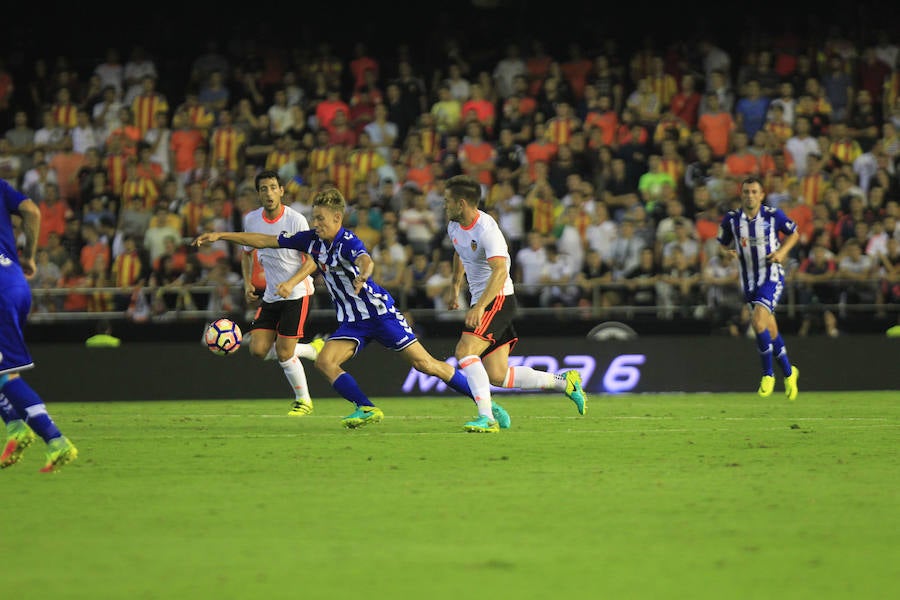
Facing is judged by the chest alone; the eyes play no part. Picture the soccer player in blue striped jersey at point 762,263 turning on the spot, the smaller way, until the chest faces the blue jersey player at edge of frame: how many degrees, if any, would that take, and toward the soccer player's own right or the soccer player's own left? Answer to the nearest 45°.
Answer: approximately 45° to the soccer player's own right

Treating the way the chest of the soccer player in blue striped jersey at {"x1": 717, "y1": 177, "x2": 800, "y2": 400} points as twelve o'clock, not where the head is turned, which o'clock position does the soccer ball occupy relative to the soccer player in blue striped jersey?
The soccer ball is roughly at 2 o'clock from the soccer player in blue striped jersey.

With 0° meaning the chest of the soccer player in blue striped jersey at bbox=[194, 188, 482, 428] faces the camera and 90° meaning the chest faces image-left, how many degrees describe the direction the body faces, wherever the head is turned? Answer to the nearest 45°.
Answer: approximately 45°

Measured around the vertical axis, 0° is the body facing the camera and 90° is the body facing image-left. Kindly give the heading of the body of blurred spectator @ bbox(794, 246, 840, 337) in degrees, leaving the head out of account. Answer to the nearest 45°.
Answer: approximately 0°

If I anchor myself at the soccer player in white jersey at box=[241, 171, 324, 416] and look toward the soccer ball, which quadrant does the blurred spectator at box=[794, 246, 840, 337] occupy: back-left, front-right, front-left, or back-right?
back-right

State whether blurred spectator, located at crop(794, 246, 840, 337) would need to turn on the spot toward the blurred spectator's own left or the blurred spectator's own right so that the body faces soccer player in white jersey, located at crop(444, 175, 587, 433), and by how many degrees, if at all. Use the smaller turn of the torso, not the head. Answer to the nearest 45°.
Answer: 0° — they already face them

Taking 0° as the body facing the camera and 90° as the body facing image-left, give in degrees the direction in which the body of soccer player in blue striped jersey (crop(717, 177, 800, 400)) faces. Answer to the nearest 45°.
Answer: approximately 0°

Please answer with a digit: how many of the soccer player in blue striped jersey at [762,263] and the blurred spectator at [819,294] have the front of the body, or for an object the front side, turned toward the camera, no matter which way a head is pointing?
2

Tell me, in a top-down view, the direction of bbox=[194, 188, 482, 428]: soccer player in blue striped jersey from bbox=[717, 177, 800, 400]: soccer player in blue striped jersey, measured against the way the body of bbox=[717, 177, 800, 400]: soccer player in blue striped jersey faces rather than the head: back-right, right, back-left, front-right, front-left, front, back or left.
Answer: front-right

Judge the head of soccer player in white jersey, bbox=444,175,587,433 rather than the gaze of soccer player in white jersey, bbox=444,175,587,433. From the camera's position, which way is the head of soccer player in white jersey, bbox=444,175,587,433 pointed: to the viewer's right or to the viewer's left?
to the viewer's left
